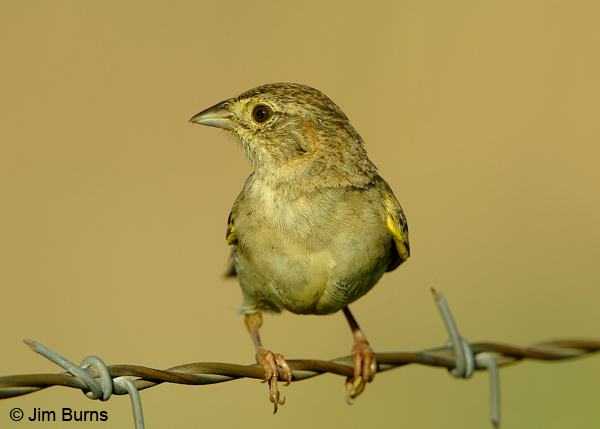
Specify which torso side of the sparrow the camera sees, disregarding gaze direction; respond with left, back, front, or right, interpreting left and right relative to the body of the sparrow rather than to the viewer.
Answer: front
